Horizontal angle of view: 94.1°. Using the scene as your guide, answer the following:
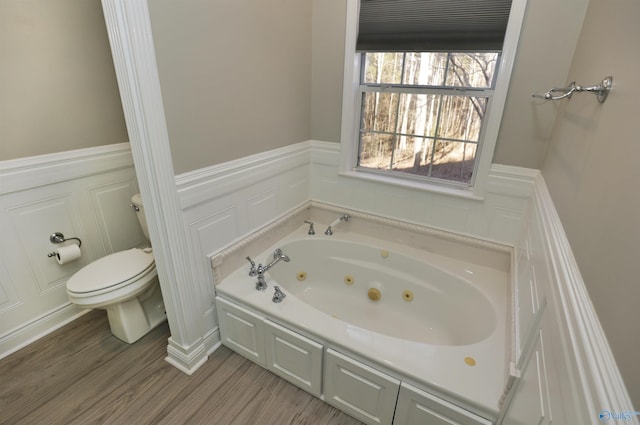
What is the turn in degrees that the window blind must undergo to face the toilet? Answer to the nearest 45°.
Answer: approximately 45° to its right

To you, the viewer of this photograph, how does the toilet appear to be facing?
facing the viewer and to the left of the viewer

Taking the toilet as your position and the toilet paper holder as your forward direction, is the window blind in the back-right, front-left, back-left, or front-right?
back-right

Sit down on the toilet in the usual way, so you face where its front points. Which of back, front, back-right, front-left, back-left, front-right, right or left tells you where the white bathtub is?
left

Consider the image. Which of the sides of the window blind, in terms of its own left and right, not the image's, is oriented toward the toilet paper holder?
right

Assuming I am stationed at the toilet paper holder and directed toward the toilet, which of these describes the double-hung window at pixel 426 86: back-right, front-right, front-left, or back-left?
front-left

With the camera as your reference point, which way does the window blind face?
facing the viewer

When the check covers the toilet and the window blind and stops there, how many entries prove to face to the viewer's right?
0
